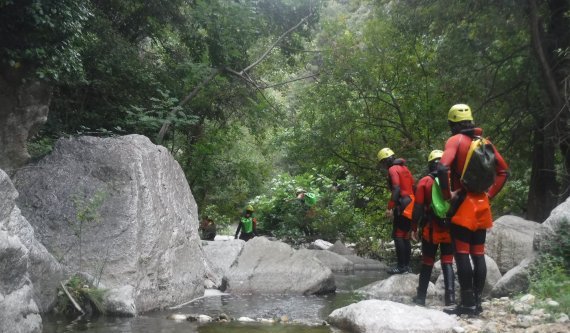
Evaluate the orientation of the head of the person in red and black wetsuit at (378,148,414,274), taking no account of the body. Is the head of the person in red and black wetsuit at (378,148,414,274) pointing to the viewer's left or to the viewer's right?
to the viewer's left

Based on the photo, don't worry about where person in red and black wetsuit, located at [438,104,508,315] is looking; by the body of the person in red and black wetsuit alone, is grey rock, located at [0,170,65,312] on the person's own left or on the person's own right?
on the person's own left

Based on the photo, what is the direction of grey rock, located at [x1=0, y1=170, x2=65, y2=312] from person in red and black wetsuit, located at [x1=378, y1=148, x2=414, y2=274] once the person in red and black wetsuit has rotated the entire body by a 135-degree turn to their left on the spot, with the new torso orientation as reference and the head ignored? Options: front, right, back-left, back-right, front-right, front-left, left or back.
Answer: right

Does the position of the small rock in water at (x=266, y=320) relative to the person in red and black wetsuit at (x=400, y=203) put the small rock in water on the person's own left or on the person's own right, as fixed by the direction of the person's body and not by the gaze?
on the person's own left

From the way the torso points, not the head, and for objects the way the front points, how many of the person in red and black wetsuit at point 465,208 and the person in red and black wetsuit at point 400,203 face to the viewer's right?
0

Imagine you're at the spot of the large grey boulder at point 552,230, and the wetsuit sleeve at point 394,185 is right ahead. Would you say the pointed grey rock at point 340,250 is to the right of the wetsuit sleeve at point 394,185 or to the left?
right

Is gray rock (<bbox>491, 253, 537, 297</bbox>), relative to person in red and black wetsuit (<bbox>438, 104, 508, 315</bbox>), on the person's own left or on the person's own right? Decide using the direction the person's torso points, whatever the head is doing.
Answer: on the person's own right

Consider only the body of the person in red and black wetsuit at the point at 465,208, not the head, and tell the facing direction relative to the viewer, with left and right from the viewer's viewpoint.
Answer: facing away from the viewer and to the left of the viewer

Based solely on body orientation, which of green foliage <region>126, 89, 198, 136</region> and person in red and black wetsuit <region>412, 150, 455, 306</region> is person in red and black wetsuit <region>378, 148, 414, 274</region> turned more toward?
the green foliage
